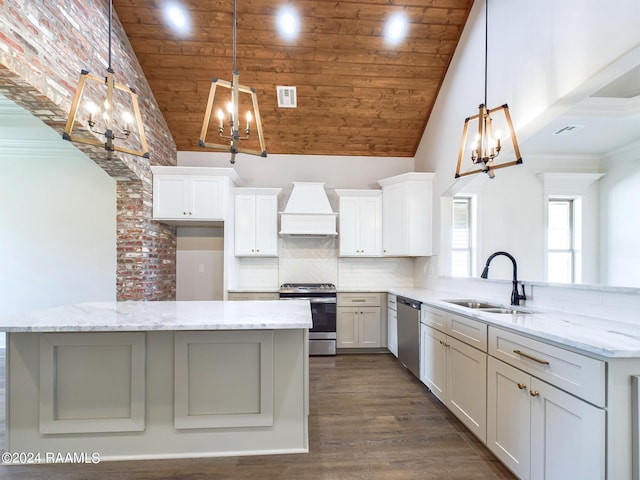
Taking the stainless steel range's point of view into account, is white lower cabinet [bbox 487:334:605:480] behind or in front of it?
in front

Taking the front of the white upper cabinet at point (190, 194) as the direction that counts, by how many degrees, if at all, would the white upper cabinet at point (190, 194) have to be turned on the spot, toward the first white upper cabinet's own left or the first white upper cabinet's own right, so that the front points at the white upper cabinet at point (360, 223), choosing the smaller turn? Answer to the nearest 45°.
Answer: approximately 90° to the first white upper cabinet's own left

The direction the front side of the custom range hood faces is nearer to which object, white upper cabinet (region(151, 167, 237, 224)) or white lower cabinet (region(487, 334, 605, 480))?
the white lower cabinet

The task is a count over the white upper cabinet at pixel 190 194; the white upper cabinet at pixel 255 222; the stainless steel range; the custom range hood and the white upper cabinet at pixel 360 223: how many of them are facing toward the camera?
5

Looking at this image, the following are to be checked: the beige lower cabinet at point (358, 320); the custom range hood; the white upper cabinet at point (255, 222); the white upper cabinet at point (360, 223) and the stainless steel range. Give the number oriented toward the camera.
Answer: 5

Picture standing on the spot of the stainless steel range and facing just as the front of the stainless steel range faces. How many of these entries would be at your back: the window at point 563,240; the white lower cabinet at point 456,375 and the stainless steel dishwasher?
0

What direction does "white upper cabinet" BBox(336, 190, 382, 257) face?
toward the camera

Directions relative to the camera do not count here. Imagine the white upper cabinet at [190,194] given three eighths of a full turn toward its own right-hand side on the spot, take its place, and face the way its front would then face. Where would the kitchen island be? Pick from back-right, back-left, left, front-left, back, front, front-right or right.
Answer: back-left

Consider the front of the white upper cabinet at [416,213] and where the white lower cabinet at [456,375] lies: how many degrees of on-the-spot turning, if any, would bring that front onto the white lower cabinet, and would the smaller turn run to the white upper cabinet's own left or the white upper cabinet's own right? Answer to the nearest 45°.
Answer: approximately 45° to the white upper cabinet's own left

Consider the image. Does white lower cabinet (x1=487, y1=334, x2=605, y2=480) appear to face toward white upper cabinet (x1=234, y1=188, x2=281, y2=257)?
no

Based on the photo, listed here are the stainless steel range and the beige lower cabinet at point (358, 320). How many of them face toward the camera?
2

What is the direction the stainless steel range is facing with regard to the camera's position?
facing the viewer
